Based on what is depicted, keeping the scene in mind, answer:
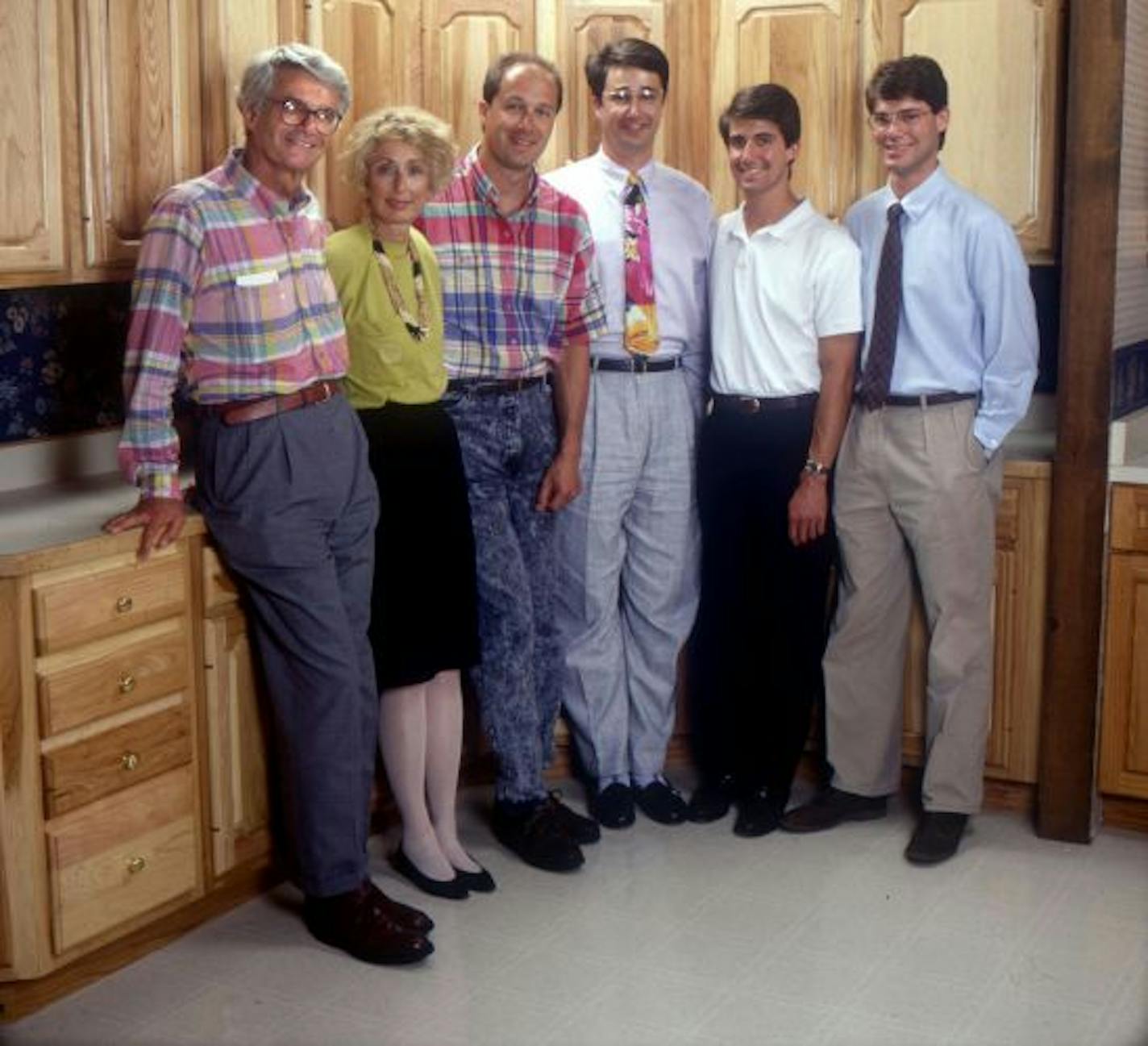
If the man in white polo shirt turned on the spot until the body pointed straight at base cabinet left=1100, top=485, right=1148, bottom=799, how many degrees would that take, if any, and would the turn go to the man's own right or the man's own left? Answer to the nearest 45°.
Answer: approximately 135° to the man's own left

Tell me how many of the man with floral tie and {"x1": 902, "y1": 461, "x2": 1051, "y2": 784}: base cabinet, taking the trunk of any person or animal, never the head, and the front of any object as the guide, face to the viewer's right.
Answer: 0

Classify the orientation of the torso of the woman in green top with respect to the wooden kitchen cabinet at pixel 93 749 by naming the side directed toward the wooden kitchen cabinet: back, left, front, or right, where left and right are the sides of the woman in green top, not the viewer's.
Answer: right

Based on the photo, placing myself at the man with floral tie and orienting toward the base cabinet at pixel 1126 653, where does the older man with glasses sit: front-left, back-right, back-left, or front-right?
back-right

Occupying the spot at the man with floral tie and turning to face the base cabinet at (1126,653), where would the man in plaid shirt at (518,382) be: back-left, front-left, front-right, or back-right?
back-right

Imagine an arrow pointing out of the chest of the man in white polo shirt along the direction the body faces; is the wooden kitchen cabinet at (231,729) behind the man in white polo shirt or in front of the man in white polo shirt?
in front

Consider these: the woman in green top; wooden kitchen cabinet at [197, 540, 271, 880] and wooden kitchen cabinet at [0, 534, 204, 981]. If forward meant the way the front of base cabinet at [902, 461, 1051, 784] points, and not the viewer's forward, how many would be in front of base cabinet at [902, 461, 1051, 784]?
3

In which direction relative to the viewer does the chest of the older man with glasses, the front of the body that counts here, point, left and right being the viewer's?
facing the viewer and to the right of the viewer

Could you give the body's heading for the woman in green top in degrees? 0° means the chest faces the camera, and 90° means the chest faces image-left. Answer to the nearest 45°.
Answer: approximately 315°

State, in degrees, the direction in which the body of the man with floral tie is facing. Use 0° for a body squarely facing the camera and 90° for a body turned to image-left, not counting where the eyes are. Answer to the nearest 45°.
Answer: approximately 0°
